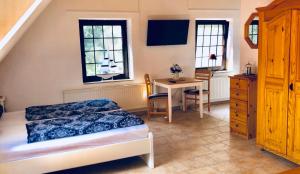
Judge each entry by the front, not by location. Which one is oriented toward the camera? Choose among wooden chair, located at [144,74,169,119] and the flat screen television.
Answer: the flat screen television

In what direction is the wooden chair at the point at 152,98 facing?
to the viewer's right

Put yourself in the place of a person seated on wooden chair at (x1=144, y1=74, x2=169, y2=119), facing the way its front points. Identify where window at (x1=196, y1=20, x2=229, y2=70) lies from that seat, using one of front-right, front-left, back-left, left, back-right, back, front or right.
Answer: front-left

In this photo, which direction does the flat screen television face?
toward the camera

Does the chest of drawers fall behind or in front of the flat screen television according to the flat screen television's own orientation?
in front

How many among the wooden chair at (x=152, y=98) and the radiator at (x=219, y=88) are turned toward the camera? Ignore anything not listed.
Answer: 1

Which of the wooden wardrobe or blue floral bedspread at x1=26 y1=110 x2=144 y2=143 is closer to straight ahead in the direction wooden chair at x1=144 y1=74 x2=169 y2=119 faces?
the wooden wardrobe

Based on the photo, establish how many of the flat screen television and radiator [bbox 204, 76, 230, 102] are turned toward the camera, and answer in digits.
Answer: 2

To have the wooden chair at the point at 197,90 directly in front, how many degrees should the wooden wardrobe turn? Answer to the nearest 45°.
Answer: approximately 90° to its right

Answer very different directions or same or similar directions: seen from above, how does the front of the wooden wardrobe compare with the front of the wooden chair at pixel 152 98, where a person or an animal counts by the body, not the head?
very different directions

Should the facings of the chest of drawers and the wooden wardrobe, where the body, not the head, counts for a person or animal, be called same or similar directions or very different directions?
same or similar directions

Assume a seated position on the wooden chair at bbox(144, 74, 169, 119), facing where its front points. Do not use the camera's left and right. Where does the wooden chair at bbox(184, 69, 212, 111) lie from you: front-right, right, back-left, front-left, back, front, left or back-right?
front-left

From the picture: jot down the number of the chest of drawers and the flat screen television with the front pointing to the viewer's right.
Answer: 0

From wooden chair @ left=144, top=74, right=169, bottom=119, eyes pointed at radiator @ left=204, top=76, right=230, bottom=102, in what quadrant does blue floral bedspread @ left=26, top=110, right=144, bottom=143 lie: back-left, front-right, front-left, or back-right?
back-right

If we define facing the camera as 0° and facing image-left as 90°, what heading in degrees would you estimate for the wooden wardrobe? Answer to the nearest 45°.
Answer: approximately 45°

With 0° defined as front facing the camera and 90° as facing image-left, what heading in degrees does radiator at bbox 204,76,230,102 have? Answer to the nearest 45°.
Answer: approximately 0°

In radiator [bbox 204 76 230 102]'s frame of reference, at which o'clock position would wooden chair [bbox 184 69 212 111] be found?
The wooden chair is roughly at 1 o'clock from the radiator.
